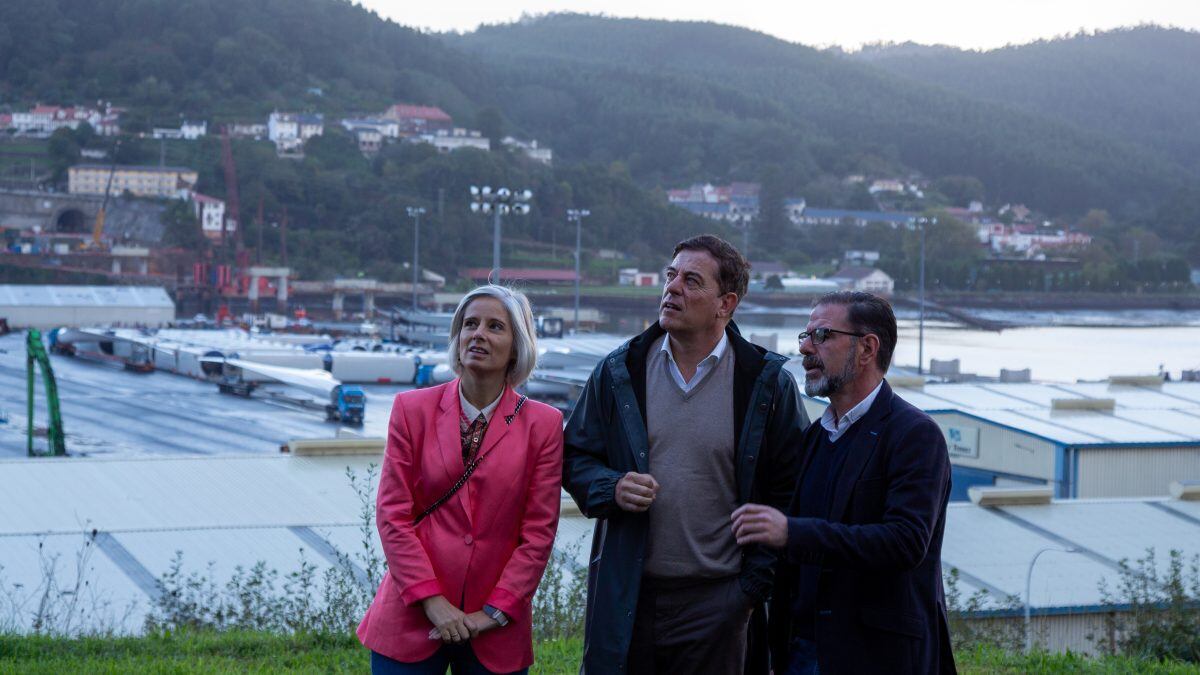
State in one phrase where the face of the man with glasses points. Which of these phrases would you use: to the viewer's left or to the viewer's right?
to the viewer's left

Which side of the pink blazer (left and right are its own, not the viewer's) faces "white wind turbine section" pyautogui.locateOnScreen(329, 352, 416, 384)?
back

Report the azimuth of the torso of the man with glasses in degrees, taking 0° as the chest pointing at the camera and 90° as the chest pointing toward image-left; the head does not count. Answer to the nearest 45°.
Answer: approximately 45°

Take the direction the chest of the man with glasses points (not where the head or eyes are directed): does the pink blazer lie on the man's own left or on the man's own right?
on the man's own right

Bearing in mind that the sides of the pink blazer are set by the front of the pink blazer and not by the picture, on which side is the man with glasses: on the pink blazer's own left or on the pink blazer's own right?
on the pink blazer's own left

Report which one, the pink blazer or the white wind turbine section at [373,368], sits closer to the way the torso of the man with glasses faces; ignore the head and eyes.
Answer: the pink blazer

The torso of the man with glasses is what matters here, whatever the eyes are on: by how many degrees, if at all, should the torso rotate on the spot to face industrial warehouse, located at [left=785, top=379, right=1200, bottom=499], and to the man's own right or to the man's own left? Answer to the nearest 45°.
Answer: approximately 135° to the man's own right

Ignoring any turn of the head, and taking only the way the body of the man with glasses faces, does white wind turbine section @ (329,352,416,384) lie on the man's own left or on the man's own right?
on the man's own right

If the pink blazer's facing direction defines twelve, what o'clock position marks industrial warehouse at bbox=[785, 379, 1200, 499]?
The industrial warehouse is roughly at 7 o'clock from the pink blazer.

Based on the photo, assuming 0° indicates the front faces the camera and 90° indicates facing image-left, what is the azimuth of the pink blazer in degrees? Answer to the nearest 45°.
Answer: approximately 0°
